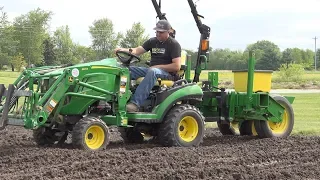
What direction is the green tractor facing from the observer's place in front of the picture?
facing the viewer and to the left of the viewer
